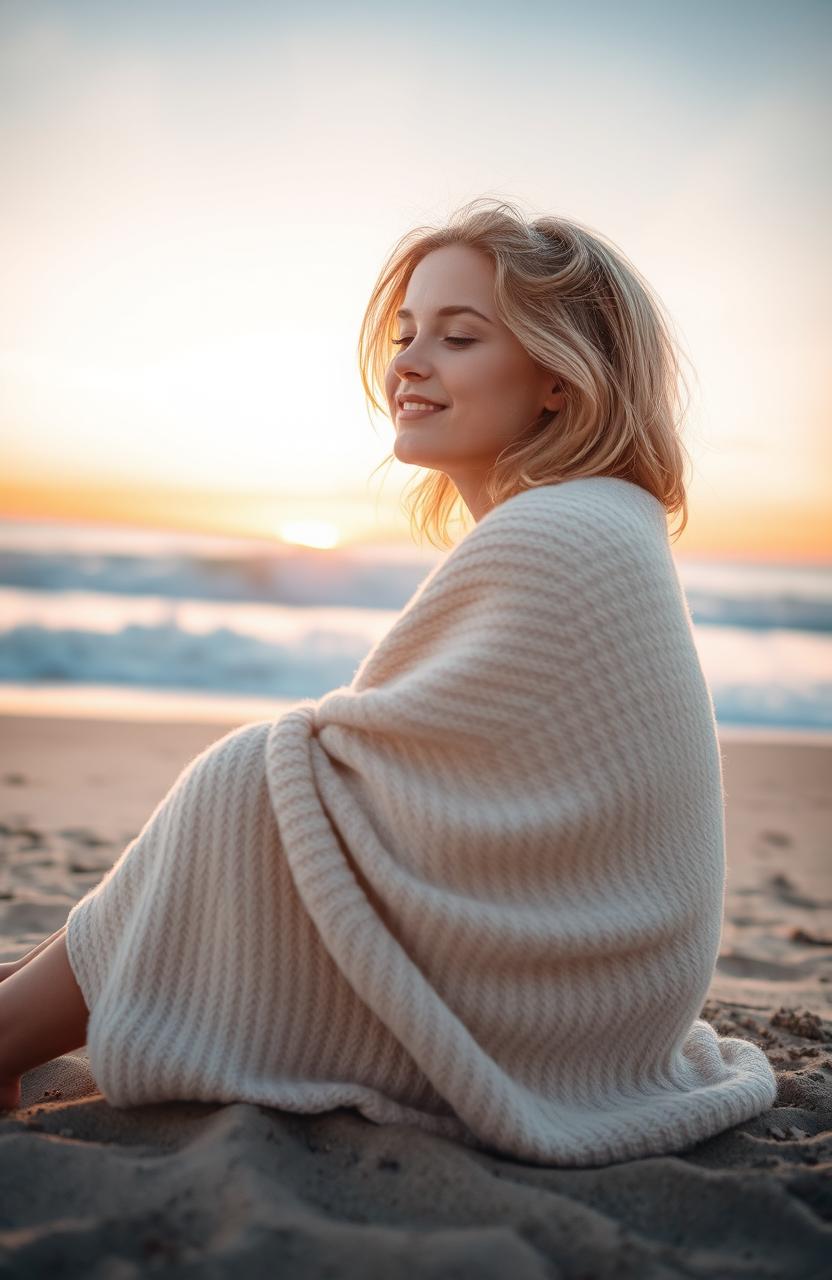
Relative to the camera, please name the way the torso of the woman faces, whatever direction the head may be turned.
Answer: to the viewer's left
